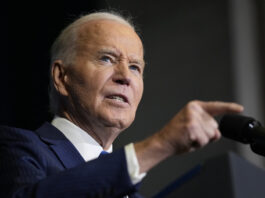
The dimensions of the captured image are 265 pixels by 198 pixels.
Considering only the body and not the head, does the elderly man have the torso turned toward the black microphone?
yes

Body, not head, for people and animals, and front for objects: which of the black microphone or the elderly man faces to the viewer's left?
the black microphone

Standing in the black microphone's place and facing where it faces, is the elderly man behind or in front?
in front

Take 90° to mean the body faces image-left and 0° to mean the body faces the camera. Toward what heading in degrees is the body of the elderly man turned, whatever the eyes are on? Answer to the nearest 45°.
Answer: approximately 315°

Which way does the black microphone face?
to the viewer's left

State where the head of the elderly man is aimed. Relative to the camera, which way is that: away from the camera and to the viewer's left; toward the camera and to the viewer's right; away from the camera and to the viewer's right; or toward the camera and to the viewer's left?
toward the camera and to the viewer's right

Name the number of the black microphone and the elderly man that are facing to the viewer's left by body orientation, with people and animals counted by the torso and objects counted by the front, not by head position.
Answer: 1
